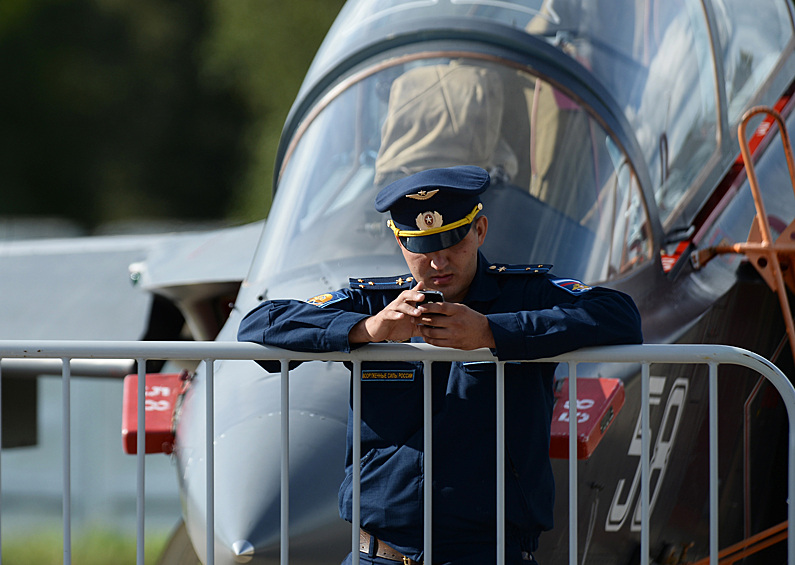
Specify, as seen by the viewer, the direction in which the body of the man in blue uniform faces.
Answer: toward the camera

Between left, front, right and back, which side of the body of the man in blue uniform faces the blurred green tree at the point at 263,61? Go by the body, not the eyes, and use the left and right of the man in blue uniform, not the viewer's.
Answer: back
